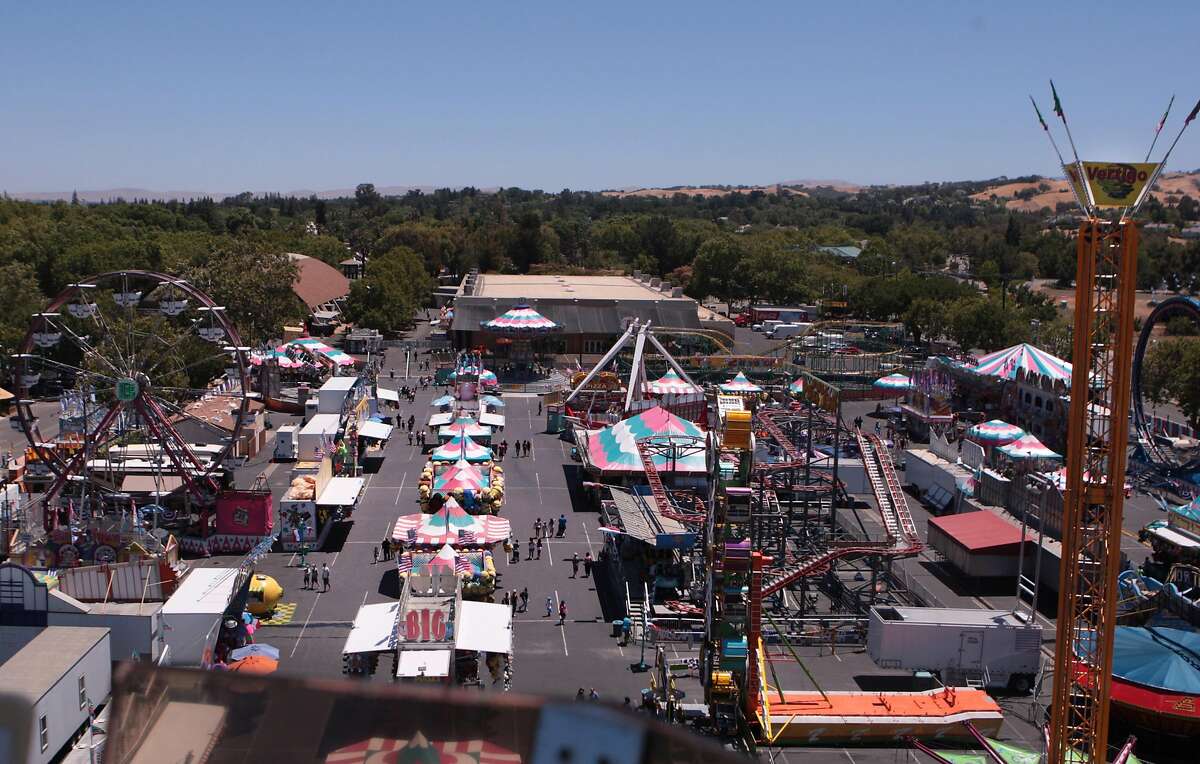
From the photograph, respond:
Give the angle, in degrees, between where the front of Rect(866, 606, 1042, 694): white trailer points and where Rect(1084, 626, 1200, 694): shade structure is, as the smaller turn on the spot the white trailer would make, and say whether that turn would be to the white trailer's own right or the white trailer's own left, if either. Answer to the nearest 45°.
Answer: approximately 180°

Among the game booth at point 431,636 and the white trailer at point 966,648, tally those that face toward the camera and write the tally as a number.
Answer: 1

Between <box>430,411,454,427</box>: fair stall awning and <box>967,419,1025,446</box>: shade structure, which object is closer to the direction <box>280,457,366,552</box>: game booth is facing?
the shade structure

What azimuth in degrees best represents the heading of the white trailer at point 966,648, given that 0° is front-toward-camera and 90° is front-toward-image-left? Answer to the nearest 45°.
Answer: approximately 90°

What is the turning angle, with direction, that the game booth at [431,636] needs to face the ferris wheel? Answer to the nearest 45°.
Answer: approximately 135° to its right

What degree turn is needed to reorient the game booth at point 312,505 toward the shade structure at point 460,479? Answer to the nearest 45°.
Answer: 0° — it already faces it

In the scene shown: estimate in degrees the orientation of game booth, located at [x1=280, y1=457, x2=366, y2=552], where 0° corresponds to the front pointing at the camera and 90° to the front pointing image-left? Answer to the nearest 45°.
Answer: approximately 270°

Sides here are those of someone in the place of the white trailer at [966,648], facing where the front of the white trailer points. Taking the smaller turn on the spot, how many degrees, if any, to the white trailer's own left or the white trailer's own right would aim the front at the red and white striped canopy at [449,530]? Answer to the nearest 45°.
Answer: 0° — it already faces it

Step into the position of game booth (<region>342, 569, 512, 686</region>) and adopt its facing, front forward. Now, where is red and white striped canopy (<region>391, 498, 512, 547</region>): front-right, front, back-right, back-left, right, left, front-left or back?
back

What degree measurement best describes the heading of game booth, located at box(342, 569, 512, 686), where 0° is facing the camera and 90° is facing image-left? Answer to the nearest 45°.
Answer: approximately 0°

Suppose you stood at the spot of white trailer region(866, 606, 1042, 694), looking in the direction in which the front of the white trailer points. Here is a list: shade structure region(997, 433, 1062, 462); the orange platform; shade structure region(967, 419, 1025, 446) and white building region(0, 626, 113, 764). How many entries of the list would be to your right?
2

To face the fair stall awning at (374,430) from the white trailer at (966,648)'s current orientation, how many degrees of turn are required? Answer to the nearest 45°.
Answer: approximately 45° to its right

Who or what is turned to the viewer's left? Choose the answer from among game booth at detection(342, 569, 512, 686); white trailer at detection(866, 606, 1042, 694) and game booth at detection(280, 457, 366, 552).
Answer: the white trailer
